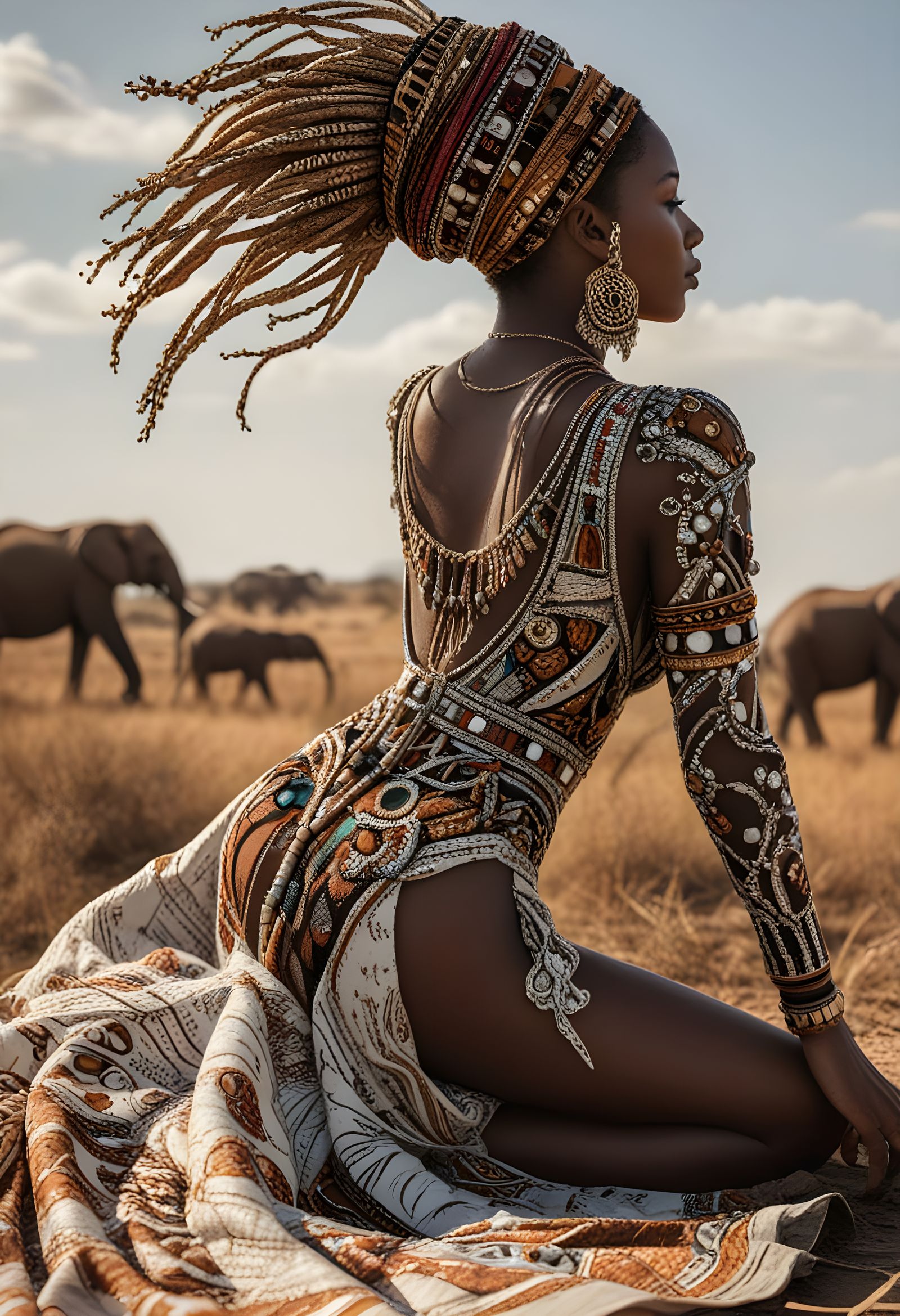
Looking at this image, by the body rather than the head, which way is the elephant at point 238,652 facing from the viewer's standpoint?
to the viewer's right

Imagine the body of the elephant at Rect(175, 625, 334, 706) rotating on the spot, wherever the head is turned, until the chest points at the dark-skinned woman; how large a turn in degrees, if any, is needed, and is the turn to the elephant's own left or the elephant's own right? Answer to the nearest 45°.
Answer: approximately 90° to the elephant's own right

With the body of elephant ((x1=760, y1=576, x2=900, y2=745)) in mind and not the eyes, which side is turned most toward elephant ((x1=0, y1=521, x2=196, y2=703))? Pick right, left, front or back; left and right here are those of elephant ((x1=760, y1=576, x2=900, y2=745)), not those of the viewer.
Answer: back

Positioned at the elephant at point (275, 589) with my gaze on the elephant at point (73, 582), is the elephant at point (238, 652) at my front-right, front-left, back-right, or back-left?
front-left

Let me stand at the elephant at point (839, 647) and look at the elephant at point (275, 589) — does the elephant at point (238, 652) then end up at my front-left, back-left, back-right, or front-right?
front-left

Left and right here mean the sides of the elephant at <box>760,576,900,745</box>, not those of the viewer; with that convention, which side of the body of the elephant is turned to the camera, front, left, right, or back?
right

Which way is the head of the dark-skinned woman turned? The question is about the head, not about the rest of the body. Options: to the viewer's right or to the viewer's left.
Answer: to the viewer's right

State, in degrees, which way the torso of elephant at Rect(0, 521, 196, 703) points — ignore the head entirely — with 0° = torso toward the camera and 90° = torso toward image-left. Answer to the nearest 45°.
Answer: approximately 270°

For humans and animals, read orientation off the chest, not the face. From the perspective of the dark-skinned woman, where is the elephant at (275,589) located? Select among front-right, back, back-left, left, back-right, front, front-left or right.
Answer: front-left

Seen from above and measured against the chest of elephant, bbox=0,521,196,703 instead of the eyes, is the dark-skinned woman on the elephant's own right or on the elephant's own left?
on the elephant's own right

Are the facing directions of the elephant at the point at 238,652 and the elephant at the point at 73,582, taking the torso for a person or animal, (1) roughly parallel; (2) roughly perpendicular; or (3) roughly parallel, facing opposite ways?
roughly parallel

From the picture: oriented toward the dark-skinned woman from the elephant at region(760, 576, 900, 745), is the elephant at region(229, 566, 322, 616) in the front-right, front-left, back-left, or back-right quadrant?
back-right

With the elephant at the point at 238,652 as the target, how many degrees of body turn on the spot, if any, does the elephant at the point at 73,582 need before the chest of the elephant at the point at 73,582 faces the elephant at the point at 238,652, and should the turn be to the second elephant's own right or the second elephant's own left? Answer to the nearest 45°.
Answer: approximately 45° to the second elephant's own left

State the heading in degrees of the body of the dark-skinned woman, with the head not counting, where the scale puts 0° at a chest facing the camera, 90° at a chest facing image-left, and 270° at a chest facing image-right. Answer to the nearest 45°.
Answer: approximately 225°

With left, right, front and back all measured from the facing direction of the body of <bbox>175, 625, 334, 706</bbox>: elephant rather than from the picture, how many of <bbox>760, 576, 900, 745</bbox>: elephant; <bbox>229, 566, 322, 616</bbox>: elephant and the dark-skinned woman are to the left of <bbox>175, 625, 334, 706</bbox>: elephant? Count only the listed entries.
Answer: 1

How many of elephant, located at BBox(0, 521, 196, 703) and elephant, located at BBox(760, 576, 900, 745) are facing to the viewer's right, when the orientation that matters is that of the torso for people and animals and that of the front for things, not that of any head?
2
